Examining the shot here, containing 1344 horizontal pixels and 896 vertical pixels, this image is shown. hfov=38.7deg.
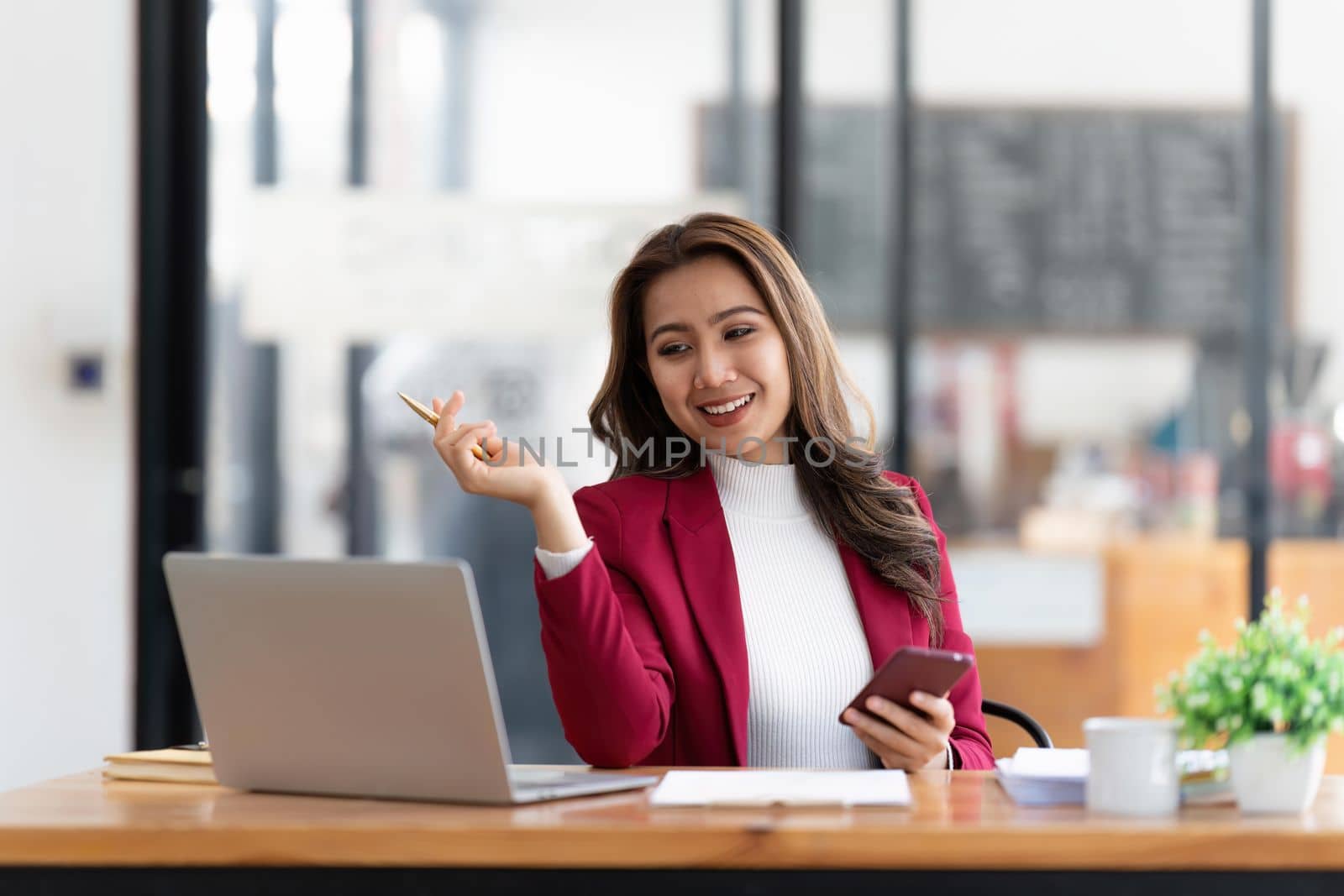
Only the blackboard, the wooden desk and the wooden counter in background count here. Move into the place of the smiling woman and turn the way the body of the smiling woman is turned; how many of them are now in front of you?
1

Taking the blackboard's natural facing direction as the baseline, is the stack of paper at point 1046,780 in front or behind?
in front

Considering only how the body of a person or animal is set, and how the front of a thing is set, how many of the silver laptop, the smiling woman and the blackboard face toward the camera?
2

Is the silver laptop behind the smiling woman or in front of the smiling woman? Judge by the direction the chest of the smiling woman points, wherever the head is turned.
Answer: in front

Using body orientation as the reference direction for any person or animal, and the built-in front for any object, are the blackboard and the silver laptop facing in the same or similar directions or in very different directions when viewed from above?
very different directions

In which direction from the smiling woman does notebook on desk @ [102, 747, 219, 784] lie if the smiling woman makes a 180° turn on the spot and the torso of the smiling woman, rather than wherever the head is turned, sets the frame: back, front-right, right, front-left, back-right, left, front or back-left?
back-left

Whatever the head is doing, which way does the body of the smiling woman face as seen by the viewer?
toward the camera

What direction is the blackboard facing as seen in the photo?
toward the camera

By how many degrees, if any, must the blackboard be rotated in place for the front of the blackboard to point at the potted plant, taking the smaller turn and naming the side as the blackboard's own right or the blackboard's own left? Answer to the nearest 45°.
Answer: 0° — it already faces it

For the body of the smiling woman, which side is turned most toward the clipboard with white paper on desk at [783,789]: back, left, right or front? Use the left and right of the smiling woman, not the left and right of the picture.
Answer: front

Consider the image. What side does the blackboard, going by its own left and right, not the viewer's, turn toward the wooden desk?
front

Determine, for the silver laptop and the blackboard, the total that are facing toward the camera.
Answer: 1
